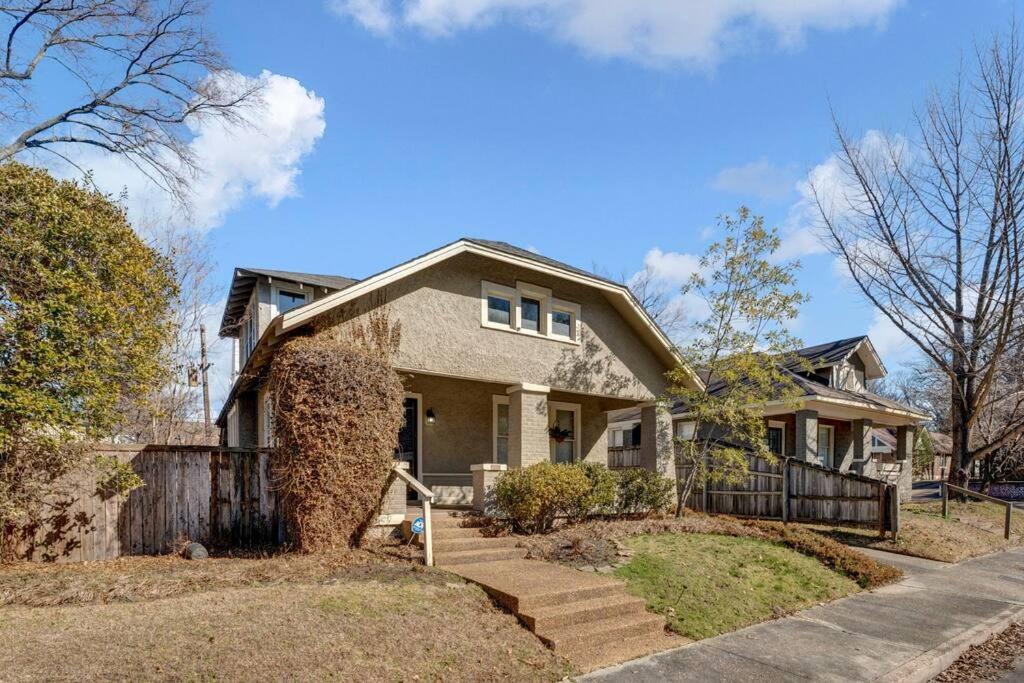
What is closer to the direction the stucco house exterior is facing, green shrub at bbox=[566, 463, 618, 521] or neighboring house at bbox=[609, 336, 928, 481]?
the green shrub

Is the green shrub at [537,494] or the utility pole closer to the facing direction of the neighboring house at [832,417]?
the green shrub

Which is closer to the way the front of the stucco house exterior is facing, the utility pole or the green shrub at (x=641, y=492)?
the green shrub

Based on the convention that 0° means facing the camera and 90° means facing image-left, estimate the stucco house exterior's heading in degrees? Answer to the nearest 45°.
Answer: approximately 315°

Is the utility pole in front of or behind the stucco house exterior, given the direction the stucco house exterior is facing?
behind

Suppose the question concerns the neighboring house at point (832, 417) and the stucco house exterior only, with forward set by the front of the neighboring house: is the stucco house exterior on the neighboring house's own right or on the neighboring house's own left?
on the neighboring house's own right

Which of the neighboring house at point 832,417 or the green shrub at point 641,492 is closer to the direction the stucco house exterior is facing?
the green shrub

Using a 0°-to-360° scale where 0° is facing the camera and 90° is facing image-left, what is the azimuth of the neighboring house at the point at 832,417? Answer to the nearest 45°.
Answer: approximately 315°
